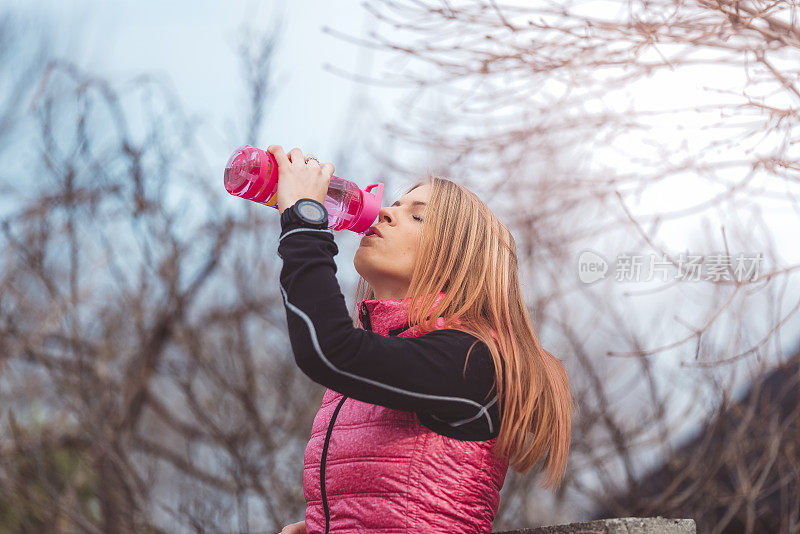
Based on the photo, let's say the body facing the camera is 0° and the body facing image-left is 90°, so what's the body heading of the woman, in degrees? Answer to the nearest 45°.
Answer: approximately 45°

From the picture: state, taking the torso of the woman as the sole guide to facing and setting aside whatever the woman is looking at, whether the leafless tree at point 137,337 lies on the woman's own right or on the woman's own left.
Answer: on the woman's own right
